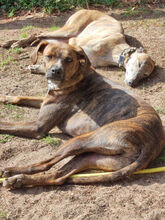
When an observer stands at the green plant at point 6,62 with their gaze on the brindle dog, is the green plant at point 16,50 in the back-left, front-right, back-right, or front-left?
back-left

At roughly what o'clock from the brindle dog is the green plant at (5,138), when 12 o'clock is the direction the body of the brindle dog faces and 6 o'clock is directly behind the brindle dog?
The green plant is roughly at 11 o'clock from the brindle dog.

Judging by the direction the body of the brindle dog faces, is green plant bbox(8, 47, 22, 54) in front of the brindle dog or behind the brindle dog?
in front

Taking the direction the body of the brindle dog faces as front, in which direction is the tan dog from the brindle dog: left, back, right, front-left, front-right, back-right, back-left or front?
front-right

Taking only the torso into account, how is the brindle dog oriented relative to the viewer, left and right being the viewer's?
facing away from the viewer and to the left of the viewer

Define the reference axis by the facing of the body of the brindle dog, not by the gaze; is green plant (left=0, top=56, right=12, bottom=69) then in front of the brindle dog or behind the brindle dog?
in front
